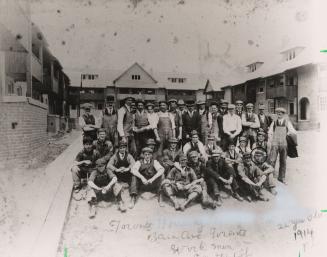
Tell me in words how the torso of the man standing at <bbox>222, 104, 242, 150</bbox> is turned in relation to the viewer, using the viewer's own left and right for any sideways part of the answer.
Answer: facing the viewer

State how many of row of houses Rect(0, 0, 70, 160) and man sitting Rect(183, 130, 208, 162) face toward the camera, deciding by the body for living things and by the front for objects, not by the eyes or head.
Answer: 1

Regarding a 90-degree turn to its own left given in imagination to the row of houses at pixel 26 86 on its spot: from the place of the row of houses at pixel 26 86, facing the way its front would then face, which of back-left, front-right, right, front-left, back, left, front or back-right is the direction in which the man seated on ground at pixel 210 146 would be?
right

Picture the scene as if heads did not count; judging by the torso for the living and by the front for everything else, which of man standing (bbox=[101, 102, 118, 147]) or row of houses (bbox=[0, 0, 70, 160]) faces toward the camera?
the man standing

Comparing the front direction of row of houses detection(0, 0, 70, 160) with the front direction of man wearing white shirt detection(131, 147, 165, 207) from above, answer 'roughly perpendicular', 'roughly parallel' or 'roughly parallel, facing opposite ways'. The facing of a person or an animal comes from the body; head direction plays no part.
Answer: roughly perpendicular

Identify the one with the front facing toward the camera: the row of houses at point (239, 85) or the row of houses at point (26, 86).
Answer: the row of houses at point (239, 85)

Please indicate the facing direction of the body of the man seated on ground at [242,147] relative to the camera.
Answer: toward the camera

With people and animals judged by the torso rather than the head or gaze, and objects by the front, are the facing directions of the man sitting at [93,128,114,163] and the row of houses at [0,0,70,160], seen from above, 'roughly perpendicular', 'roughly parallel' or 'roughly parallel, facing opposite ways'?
roughly perpendicular

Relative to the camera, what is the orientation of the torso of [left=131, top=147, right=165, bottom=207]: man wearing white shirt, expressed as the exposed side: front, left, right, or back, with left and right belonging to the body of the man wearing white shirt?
front

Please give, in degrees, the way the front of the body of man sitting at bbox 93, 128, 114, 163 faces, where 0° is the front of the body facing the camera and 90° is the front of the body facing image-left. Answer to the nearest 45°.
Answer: approximately 0°
